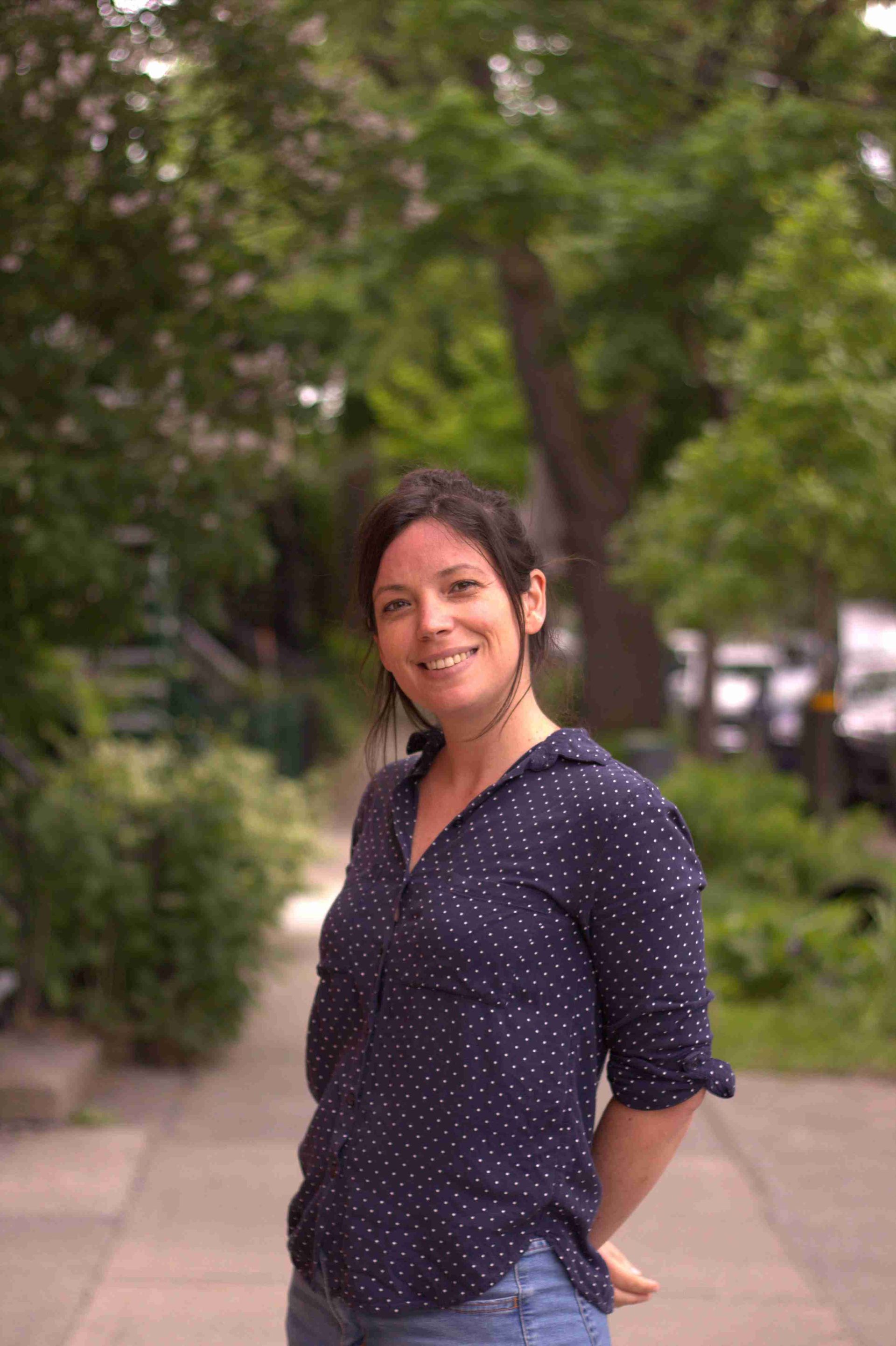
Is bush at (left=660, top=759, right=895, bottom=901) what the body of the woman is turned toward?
no

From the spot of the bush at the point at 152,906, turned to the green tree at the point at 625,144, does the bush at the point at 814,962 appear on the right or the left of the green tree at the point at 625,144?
right

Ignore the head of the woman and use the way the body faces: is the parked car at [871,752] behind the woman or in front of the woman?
behind

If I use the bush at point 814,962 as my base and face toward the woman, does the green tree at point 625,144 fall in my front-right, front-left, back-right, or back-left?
back-right

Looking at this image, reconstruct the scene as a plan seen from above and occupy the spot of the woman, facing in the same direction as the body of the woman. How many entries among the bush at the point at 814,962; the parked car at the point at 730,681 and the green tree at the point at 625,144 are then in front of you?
0

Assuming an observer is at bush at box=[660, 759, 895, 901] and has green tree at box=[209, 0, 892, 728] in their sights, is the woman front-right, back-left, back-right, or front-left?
back-left

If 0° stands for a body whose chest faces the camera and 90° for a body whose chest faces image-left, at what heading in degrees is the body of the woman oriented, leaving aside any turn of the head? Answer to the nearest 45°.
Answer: approximately 45°

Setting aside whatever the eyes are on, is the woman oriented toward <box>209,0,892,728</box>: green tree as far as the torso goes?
no

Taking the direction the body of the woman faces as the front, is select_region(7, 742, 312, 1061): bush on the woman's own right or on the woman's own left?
on the woman's own right

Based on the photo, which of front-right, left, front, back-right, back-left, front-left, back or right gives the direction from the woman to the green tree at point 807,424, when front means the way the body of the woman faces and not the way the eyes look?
back-right
